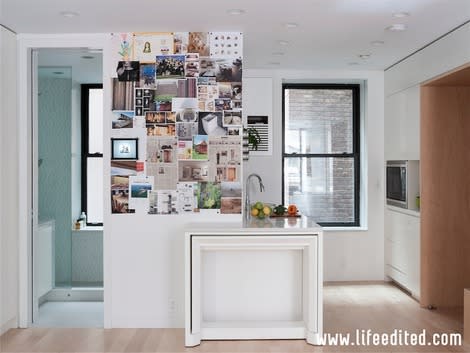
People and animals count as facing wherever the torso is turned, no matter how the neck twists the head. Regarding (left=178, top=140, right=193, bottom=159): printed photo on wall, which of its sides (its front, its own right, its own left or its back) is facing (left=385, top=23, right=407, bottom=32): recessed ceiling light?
left

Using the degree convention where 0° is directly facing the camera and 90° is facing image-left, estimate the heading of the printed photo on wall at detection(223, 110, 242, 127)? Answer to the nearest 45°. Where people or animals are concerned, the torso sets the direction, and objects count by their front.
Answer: approximately 0°

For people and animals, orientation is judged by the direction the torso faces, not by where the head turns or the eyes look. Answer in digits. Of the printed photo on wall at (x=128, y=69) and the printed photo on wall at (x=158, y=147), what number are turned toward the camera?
2

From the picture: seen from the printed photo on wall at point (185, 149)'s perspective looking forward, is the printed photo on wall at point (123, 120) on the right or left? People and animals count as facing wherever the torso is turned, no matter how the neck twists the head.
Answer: on its right

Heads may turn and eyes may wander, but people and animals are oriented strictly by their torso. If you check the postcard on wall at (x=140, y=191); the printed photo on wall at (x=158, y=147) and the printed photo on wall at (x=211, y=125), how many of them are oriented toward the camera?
3

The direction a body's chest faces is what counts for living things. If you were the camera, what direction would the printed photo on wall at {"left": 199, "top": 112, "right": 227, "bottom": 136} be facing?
facing the viewer

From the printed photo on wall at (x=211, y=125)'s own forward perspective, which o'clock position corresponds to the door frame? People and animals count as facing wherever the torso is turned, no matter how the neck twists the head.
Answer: The door frame is roughly at 3 o'clock from the printed photo on wall.

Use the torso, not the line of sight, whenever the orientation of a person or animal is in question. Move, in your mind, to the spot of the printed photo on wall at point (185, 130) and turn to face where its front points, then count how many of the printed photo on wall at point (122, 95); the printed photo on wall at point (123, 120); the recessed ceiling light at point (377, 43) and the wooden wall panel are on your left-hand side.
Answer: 2

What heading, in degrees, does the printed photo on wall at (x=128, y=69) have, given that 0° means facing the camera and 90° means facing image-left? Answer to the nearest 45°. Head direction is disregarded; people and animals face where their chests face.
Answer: approximately 0°
